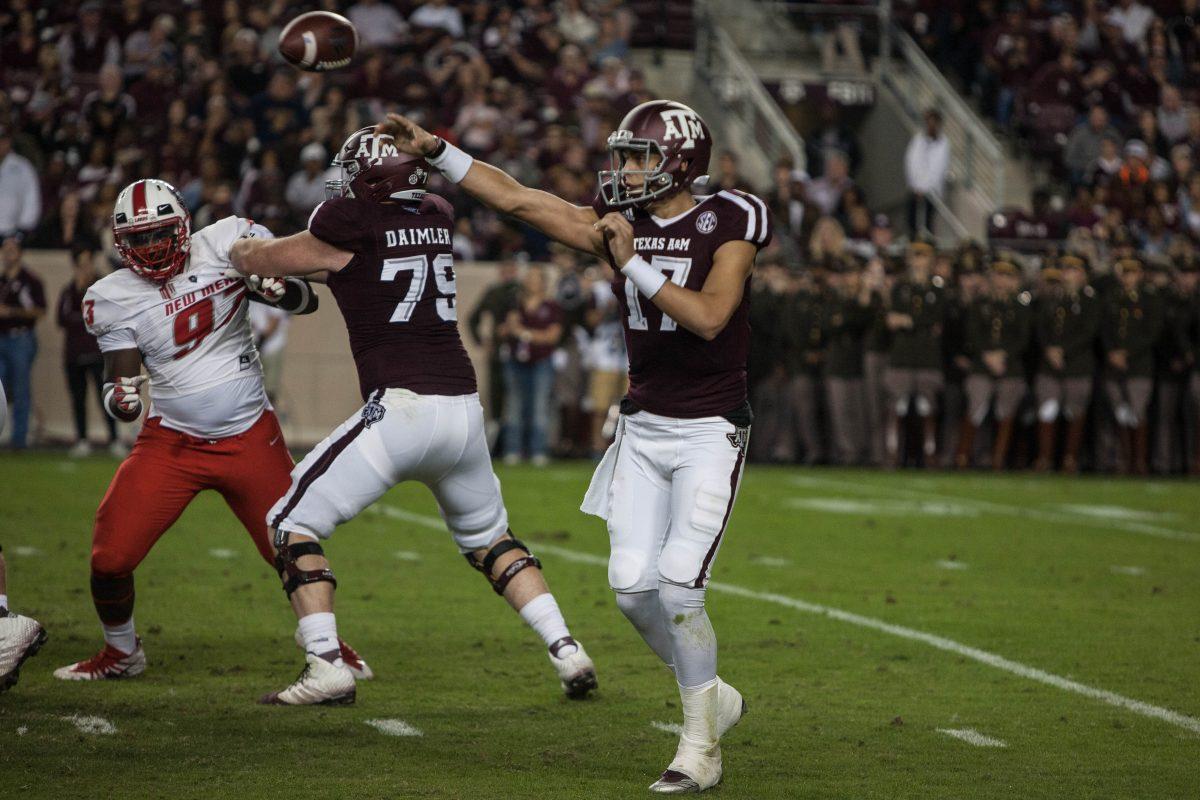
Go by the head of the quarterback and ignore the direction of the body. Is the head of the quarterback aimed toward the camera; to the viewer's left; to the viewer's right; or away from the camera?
to the viewer's left

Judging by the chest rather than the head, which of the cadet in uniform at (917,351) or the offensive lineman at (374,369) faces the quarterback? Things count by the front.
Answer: the cadet in uniform

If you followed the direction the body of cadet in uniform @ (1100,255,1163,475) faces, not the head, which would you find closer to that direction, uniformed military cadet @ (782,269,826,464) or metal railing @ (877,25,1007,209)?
the uniformed military cadet

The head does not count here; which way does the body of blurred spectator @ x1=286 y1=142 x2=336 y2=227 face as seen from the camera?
toward the camera

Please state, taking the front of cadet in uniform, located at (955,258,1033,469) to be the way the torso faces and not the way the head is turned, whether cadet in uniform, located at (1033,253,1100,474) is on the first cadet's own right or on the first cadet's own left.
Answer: on the first cadet's own left

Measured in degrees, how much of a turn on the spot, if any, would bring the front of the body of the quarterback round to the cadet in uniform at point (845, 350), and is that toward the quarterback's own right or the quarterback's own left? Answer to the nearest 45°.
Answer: approximately 135° to the quarterback's own right

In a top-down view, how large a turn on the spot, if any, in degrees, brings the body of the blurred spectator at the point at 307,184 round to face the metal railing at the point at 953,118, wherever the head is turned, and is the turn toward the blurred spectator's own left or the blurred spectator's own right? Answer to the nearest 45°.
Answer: approximately 90° to the blurred spectator's own left

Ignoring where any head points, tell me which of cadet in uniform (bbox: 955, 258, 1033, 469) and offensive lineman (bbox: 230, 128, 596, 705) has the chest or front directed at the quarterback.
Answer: the cadet in uniform

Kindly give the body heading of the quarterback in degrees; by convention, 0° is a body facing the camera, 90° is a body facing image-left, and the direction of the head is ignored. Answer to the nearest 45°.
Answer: approximately 45°

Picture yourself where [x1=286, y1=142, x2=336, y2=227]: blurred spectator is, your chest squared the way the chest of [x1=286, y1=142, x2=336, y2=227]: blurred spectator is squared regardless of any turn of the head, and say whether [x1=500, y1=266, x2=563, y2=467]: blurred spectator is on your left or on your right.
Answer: on your left

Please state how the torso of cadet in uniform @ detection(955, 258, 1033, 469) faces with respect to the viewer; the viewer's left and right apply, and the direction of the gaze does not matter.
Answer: facing the viewer

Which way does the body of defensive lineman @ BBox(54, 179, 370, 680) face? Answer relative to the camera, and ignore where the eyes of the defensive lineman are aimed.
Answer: toward the camera

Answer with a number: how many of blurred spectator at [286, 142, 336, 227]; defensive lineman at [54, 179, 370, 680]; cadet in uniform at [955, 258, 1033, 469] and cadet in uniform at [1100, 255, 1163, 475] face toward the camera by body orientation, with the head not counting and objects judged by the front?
4
